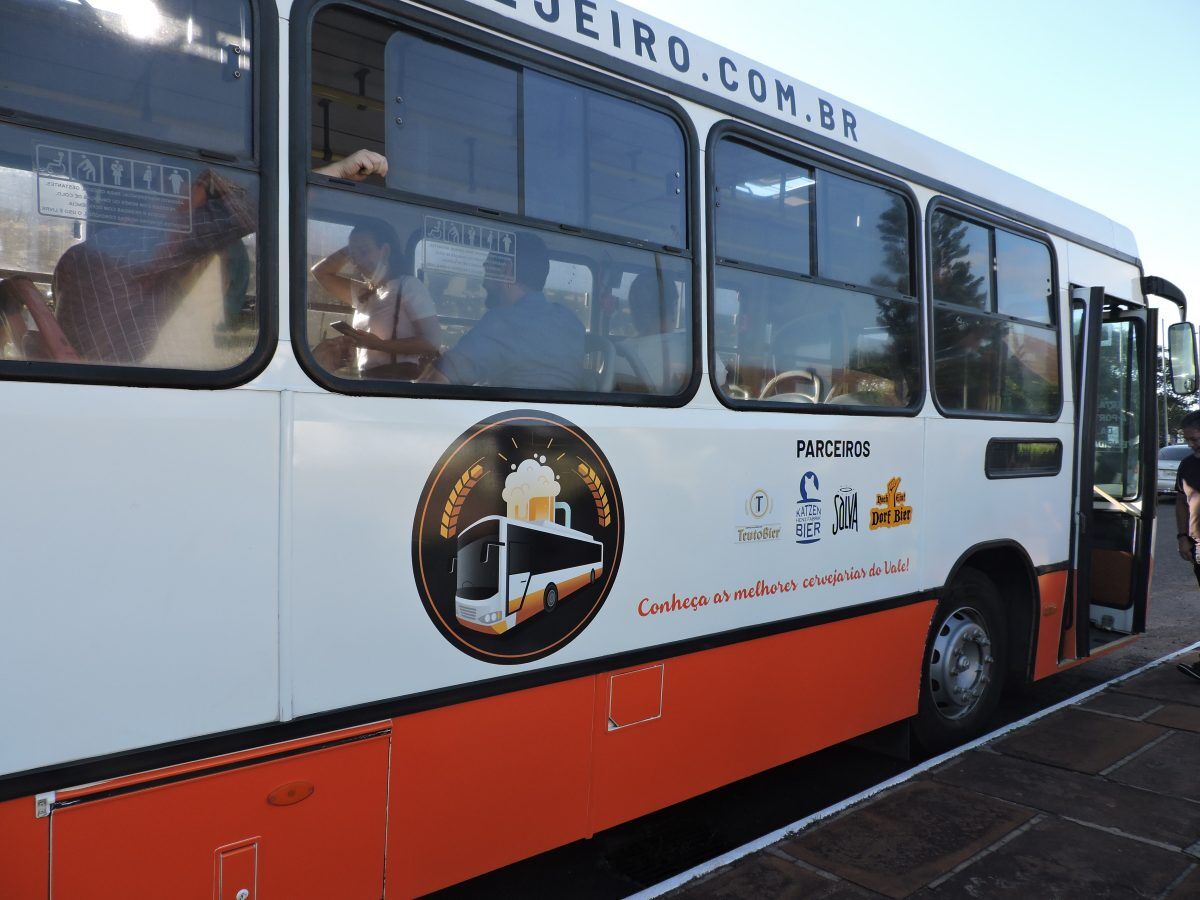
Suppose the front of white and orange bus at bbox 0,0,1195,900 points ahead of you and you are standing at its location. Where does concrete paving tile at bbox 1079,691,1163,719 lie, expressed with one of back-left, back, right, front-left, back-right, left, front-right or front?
front

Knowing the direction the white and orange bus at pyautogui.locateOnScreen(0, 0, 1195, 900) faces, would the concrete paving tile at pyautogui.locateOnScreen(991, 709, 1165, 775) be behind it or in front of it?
in front

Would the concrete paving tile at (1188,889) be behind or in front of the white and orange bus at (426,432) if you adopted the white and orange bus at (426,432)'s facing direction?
in front

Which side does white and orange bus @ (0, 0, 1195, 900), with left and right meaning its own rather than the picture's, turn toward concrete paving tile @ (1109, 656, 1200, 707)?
front

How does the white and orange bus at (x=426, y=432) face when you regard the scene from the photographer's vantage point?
facing away from the viewer and to the right of the viewer
